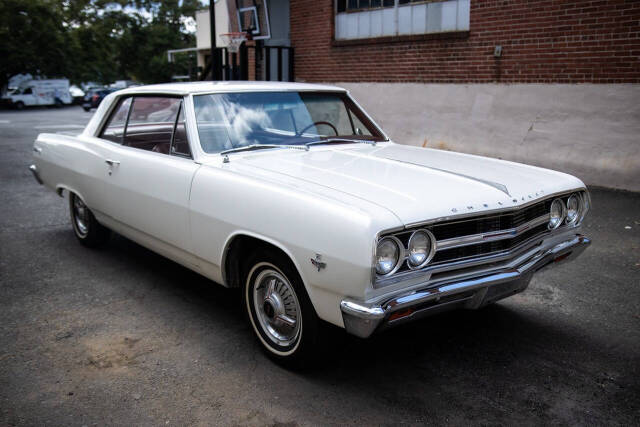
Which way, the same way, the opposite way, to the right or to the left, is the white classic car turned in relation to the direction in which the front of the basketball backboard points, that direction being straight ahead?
to the left

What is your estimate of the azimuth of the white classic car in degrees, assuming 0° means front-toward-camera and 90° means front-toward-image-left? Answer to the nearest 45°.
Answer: approximately 315°

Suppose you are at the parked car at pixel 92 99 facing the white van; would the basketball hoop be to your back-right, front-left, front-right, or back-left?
back-left

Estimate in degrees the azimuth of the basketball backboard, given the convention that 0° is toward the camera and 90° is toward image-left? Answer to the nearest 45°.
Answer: approximately 45°

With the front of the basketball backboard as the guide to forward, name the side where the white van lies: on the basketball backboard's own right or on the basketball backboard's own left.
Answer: on the basketball backboard's own right

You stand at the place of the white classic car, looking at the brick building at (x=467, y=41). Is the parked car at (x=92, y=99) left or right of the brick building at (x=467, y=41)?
left

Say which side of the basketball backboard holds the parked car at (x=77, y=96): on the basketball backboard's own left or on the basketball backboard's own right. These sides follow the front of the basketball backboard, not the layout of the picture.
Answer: on the basketball backboard's own right

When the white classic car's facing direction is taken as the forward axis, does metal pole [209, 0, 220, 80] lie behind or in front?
behind

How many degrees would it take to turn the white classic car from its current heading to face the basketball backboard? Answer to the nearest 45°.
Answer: approximately 135° to its left
